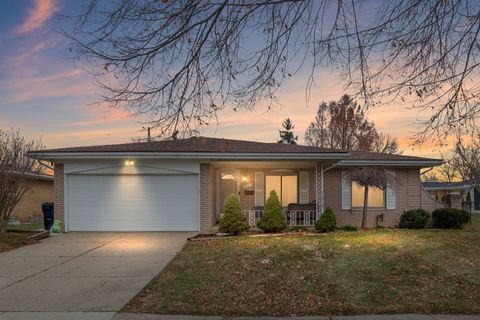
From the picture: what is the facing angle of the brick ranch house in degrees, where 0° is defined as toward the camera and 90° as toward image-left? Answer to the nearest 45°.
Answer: approximately 0°

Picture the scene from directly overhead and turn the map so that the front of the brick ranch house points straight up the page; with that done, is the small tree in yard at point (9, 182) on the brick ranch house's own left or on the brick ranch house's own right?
on the brick ranch house's own right

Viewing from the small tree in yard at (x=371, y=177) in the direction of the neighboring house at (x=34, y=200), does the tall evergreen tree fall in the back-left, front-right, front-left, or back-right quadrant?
front-right

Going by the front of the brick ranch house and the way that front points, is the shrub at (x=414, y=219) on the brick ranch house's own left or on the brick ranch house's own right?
on the brick ranch house's own left

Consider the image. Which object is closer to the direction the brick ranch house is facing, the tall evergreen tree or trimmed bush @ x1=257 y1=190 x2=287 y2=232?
the trimmed bush

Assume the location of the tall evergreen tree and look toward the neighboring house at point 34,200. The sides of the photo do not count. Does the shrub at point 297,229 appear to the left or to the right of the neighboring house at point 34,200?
left

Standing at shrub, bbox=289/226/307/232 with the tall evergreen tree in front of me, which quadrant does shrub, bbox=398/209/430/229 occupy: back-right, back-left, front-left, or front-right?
front-right

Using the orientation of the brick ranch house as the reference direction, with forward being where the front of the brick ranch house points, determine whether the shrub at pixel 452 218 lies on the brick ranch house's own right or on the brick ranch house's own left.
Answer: on the brick ranch house's own left

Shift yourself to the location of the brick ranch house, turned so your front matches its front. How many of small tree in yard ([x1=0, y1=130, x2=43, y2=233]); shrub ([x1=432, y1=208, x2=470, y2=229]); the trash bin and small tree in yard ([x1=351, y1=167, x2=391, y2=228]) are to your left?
2

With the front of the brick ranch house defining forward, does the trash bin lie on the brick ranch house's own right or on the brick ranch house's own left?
on the brick ranch house's own right

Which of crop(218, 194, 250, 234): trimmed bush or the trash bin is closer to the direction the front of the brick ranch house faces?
the trimmed bush
